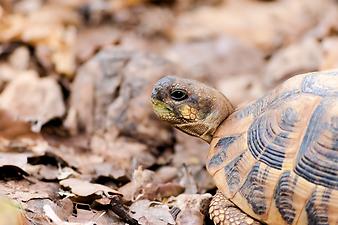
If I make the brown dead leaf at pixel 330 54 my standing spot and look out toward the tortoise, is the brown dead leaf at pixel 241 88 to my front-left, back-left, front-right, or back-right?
front-right

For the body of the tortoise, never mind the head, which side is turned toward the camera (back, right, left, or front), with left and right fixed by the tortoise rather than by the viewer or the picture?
left

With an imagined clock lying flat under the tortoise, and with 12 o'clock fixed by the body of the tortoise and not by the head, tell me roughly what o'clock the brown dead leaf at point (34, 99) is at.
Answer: The brown dead leaf is roughly at 1 o'clock from the tortoise.

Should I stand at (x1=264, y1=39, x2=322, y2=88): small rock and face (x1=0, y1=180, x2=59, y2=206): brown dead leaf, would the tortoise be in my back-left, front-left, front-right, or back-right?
front-left

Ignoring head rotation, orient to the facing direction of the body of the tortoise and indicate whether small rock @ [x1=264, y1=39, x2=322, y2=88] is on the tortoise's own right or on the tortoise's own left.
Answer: on the tortoise's own right

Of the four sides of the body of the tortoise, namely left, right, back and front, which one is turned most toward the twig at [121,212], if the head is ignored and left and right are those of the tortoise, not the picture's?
front

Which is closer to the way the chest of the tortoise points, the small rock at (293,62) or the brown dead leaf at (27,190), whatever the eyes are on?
the brown dead leaf

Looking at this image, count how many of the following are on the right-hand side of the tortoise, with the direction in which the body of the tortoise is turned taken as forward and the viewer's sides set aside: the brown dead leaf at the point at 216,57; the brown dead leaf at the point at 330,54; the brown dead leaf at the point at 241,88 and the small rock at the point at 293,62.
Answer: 4

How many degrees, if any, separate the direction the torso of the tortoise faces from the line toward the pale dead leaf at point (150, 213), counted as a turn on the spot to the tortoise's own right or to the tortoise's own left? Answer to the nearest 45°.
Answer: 0° — it already faces it

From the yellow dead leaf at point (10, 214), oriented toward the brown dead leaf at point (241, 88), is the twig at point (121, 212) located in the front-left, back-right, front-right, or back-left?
front-right

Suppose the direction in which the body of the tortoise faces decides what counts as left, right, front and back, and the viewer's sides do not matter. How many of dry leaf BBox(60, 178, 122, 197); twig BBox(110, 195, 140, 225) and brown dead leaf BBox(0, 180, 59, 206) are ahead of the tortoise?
3

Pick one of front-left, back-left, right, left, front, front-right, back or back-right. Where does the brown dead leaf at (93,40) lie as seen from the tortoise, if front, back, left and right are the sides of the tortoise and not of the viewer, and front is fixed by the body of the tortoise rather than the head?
front-right

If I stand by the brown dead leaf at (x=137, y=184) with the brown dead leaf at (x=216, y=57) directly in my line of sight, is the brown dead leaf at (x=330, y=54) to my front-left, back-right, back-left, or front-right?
front-right

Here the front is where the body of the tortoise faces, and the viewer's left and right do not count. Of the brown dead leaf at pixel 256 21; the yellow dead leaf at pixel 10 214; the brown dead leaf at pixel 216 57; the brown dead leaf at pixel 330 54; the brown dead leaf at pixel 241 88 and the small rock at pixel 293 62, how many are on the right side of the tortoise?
5

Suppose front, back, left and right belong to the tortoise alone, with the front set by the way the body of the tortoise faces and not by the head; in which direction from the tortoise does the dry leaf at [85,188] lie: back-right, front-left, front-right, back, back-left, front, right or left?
front

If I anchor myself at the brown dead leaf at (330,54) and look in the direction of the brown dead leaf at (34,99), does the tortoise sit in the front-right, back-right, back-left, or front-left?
front-left

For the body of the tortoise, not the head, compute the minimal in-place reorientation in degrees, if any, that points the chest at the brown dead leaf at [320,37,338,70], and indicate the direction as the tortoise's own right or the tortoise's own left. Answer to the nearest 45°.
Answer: approximately 90° to the tortoise's own right

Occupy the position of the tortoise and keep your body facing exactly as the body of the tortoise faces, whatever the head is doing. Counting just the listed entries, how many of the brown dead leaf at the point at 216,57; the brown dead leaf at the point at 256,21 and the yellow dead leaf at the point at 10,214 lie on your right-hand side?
2
